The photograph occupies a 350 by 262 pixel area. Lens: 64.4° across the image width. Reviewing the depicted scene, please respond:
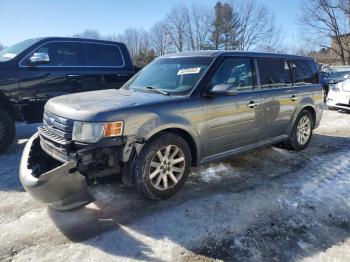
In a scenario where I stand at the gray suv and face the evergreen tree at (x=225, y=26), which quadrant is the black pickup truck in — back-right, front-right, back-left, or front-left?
front-left

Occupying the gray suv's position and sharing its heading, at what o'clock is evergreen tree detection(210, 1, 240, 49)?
The evergreen tree is roughly at 5 o'clock from the gray suv.

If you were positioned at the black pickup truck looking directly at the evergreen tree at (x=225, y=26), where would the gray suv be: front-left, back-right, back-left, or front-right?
back-right

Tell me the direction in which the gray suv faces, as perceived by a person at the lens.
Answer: facing the viewer and to the left of the viewer

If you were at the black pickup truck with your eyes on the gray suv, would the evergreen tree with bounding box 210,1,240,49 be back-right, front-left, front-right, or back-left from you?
back-left

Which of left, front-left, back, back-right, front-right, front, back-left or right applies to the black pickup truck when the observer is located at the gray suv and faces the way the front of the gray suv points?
right
